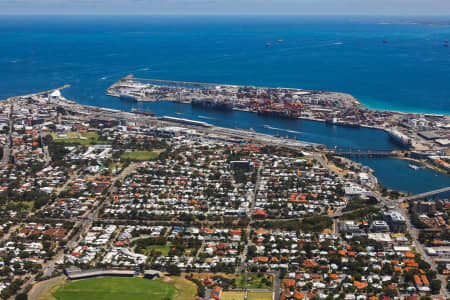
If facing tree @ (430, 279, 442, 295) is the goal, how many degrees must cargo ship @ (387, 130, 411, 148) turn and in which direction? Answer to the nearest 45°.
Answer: approximately 135° to its left

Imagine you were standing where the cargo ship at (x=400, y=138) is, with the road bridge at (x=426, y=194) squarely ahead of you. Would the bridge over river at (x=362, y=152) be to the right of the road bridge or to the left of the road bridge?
right

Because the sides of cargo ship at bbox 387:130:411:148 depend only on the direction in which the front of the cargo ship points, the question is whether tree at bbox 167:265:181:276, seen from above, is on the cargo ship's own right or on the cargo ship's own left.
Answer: on the cargo ship's own left

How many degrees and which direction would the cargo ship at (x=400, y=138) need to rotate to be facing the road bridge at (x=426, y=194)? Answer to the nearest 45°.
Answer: approximately 135° to its left

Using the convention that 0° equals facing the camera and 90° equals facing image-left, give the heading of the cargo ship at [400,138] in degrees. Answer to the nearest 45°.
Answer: approximately 135°
